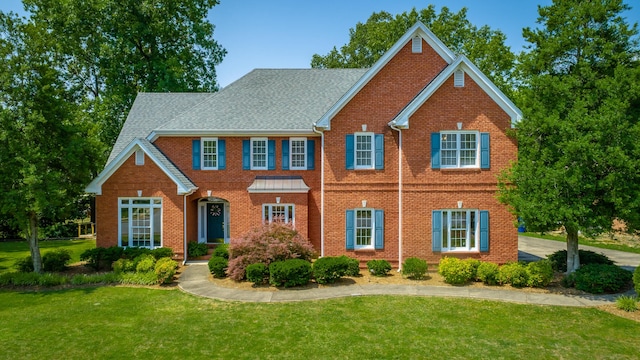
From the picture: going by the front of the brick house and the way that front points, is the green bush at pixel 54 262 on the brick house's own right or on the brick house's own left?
on the brick house's own right

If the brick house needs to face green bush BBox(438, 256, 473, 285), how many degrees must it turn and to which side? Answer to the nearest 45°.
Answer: approximately 45° to its left

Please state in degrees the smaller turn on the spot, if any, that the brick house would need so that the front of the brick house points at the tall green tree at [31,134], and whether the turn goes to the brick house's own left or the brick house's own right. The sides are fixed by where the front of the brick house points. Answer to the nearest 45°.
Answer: approximately 90° to the brick house's own right

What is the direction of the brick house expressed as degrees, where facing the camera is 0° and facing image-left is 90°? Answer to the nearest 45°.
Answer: approximately 0°
